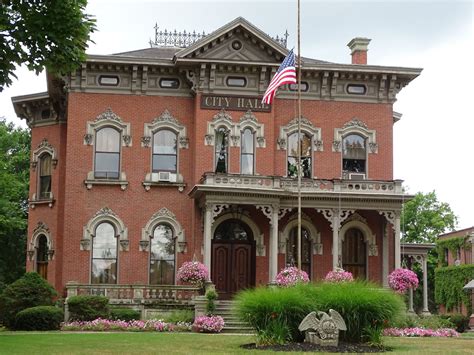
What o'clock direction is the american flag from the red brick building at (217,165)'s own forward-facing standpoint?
The american flag is roughly at 11 o'clock from the red brick building.

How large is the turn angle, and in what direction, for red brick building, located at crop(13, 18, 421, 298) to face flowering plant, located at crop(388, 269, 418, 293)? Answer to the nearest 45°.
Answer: approximately 90° to its left

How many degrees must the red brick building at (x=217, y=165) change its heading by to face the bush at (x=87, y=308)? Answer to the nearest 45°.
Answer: approximately 45° to its right

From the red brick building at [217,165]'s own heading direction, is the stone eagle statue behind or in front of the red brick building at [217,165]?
in front

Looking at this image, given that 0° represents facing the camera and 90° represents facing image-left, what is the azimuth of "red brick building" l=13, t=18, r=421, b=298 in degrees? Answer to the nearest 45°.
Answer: approximately 0°

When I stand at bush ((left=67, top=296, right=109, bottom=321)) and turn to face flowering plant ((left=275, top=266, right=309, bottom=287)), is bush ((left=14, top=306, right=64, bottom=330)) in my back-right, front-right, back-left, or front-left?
back-right

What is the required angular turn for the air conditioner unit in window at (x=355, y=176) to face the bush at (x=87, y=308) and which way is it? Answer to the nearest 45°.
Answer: approximately 45° to its right

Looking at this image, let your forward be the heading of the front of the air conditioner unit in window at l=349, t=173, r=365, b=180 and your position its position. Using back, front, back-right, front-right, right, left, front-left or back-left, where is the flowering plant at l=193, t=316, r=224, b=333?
front-right

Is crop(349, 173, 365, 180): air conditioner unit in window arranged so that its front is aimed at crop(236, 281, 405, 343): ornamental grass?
yes
